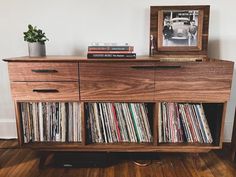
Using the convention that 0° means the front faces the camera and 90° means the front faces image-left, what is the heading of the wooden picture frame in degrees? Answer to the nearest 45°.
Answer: approximately 0°

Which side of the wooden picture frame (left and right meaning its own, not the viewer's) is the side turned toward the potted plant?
right

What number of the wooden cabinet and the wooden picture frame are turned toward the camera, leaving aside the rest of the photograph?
2

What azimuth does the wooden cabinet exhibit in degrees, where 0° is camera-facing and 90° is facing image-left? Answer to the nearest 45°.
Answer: approximately 0°
